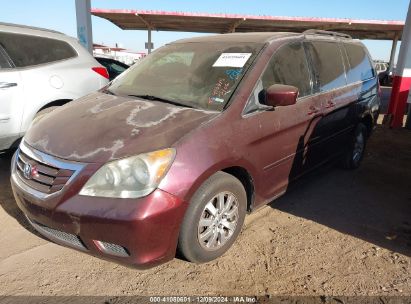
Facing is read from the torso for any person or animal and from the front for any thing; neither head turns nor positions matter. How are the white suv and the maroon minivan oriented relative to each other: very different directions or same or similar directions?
same or similar directions

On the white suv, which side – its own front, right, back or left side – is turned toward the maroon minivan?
left

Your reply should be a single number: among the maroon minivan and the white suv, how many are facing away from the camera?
0

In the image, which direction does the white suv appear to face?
to the viewer's left

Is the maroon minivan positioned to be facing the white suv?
no
